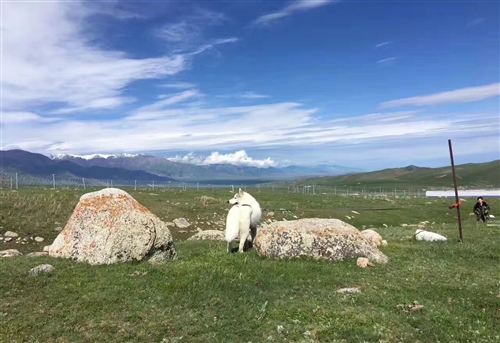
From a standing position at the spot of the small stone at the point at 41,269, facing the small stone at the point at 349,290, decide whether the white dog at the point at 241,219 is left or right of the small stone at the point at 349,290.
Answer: left

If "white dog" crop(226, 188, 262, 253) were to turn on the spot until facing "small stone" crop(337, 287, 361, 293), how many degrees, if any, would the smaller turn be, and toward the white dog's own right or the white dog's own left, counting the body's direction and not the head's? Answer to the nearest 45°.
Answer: approximately 90° to the white dog's own right

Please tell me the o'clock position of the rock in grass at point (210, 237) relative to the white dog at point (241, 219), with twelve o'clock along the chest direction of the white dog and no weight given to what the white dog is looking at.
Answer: The rock in grass is roughly at 10 o'clock from the white dog.

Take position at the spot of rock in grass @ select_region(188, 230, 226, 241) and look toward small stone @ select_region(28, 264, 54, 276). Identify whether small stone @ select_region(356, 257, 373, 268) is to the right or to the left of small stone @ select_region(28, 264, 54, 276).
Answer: left

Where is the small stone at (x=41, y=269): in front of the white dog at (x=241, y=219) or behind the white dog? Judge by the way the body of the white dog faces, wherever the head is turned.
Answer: behind

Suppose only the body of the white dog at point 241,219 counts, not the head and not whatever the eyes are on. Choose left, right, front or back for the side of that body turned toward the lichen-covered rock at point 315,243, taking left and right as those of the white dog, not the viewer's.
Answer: right

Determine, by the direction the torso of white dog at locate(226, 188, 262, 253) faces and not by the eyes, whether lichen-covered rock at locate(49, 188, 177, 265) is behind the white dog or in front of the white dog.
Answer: behind

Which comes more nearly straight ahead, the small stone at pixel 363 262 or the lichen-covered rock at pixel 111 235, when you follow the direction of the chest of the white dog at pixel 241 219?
the small stone

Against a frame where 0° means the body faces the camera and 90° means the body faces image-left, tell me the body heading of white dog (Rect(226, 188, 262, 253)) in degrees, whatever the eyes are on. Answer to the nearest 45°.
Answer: approximately 225°
